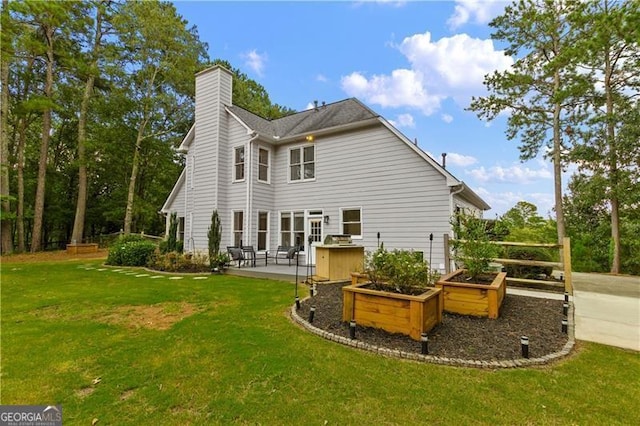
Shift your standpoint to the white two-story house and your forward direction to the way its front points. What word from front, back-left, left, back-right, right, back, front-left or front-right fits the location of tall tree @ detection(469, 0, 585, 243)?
right

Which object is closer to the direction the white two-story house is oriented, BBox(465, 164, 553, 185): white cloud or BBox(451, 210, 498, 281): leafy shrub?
the white cloud

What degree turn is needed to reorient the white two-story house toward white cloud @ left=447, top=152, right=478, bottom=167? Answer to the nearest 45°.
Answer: approximately 45° to its right

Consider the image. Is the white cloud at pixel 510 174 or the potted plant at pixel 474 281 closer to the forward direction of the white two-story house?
the white cloud

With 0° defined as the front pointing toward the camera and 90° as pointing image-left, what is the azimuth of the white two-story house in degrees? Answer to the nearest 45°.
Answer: approximately 180°

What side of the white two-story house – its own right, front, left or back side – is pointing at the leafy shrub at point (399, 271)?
back
